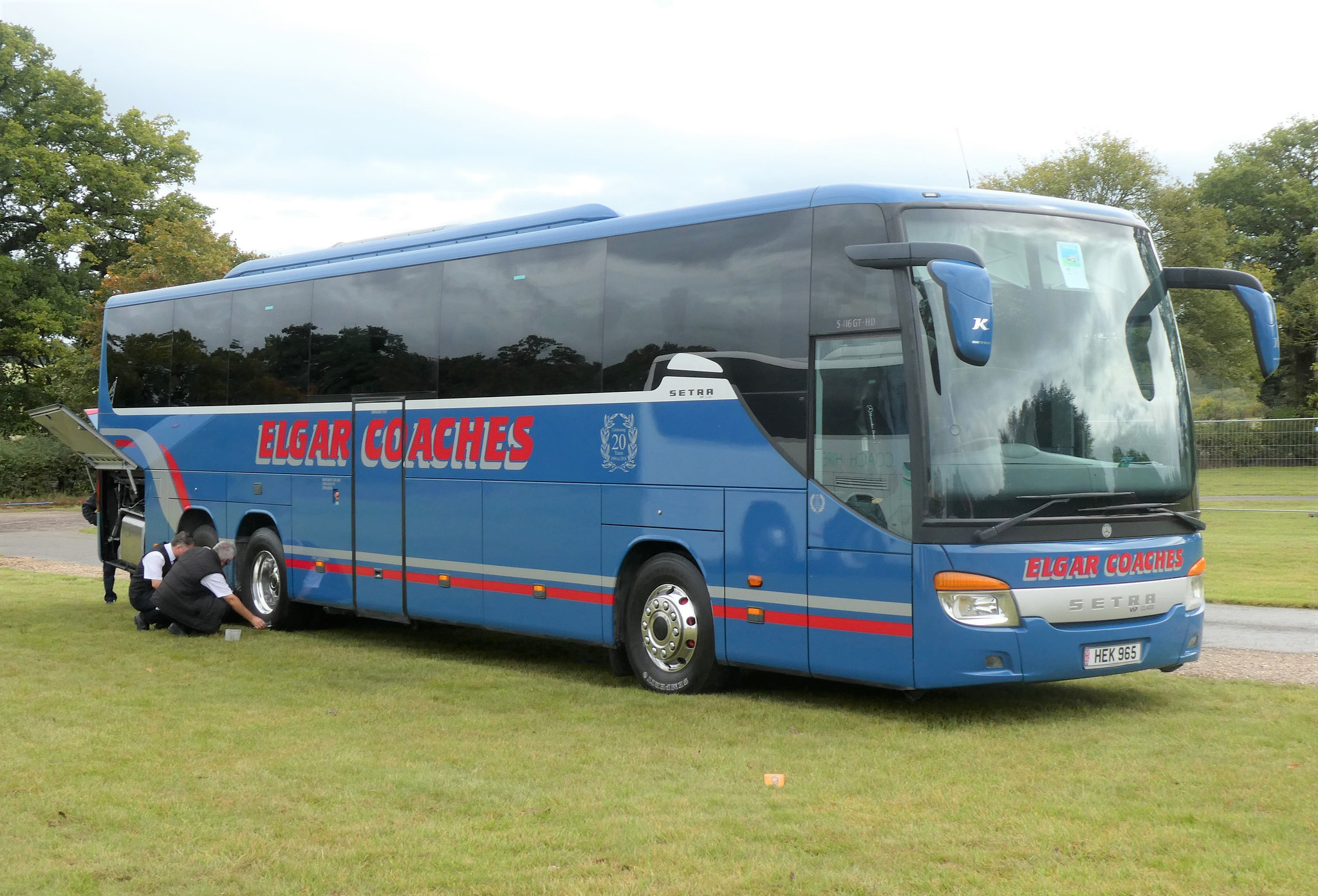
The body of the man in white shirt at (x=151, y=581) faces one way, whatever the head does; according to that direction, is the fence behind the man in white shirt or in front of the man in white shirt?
in front

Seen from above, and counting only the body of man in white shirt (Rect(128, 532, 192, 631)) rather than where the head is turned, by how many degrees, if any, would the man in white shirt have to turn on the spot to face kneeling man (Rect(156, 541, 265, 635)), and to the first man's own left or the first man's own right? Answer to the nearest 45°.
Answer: approximately 45° to the first man's own right

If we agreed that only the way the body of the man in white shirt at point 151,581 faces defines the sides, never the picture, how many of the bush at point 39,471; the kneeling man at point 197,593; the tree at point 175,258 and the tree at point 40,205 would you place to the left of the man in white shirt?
3

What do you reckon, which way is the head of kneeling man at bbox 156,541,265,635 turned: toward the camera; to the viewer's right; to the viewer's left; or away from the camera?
to the viewer's right

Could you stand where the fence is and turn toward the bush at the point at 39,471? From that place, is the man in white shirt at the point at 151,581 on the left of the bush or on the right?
left

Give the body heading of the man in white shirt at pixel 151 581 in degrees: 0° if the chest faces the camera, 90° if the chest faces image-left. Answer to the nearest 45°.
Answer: approximately 270°

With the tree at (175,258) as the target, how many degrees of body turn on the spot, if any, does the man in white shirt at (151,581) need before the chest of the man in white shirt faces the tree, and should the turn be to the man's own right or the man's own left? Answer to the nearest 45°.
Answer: approximately 90° to the man's own left

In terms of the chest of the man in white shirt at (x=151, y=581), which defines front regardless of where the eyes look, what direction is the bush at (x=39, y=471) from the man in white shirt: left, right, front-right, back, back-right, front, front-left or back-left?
left

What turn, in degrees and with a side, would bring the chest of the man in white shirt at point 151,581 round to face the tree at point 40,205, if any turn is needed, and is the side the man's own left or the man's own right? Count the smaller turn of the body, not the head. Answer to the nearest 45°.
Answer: approximately 90° to the man's own left

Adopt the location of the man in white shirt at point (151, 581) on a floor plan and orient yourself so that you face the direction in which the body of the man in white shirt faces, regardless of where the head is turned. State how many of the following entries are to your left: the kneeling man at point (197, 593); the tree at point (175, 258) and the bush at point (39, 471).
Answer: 2

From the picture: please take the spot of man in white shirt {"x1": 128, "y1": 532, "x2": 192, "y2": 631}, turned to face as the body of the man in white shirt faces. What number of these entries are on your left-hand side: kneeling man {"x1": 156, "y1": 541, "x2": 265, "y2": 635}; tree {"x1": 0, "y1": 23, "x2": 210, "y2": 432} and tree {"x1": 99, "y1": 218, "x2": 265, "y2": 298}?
2
